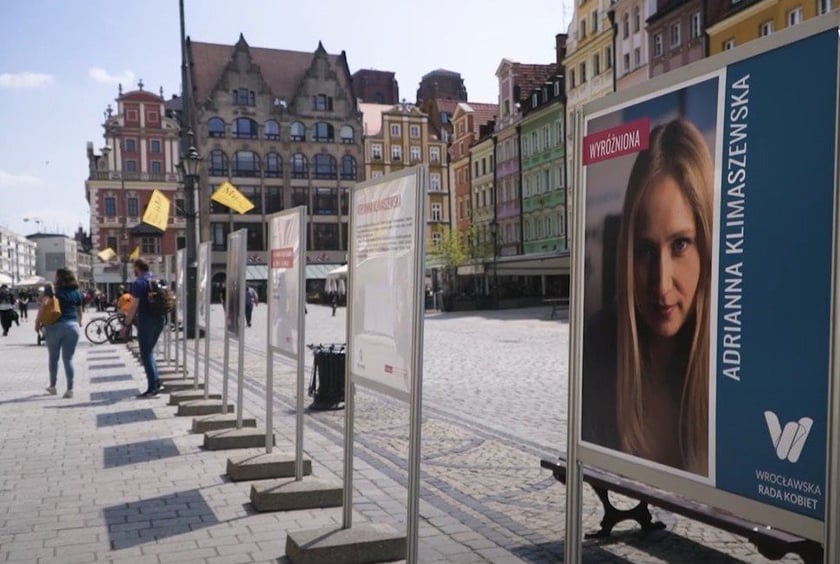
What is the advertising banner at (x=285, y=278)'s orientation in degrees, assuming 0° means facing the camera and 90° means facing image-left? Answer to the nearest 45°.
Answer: approximately 45°

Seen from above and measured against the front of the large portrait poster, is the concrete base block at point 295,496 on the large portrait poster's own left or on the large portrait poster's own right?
on the large portrait poster's own right

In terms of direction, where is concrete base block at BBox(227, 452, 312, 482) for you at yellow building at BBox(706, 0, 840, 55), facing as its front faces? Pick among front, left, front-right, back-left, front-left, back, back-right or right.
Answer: front-left

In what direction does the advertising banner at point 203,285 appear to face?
to the viewer's left

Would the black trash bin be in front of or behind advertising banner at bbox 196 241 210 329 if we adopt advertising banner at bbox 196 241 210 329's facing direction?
behind

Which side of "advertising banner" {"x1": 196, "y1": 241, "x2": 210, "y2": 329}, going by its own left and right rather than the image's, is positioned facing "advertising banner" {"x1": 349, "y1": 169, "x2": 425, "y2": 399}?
left

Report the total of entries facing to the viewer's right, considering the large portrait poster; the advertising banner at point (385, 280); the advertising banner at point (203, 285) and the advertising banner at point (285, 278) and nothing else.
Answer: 0

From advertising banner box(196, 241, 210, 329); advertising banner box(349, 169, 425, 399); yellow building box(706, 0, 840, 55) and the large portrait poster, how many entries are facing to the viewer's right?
0

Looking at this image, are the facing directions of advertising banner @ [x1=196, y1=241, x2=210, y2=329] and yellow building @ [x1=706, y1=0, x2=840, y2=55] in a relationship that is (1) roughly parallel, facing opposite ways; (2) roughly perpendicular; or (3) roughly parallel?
roughly parallel

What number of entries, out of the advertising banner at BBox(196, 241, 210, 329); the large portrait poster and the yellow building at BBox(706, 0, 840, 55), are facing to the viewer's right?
0

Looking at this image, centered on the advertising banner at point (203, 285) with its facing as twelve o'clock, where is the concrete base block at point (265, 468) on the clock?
The concrete base block is roughly at 9 o'clock from the advertising banner.

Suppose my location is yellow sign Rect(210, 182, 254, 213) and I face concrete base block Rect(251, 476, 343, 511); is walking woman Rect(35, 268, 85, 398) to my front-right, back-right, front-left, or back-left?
front-right

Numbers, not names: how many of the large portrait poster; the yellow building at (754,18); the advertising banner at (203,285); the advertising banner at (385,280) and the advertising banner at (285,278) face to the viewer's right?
0

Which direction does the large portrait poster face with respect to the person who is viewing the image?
facing the viewer and to the left of the viewer

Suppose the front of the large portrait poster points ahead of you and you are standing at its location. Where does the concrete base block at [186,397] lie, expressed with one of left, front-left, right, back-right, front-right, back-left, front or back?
right

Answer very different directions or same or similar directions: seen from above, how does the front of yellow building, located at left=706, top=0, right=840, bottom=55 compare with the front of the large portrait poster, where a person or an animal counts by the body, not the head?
same or similar directions

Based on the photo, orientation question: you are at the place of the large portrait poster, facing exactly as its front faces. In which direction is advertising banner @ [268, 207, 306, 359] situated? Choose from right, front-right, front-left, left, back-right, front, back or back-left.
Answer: right
